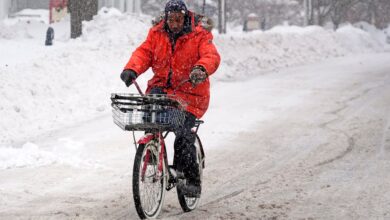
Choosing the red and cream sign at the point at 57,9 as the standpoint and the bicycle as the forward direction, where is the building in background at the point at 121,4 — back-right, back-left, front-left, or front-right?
back-left

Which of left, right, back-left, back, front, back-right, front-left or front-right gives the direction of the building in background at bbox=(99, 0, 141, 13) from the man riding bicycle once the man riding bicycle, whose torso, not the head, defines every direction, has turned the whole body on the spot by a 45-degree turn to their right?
right

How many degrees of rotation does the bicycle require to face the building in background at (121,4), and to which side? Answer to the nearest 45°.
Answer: approximately 135° to its right

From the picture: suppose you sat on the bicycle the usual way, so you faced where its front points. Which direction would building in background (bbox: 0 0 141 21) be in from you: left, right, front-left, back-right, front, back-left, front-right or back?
back-right

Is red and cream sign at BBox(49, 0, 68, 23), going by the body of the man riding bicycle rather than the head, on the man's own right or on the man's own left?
on the man's own right

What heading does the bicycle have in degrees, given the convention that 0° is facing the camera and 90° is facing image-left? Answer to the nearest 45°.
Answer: approximately 45°

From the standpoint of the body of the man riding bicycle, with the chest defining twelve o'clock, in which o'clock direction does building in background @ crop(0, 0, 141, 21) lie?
The building in background is roughly at 4 o'clock from the man riding bicycle.

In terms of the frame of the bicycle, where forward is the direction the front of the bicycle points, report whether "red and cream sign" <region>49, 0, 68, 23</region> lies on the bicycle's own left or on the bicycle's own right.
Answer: on the bicycle's own right
